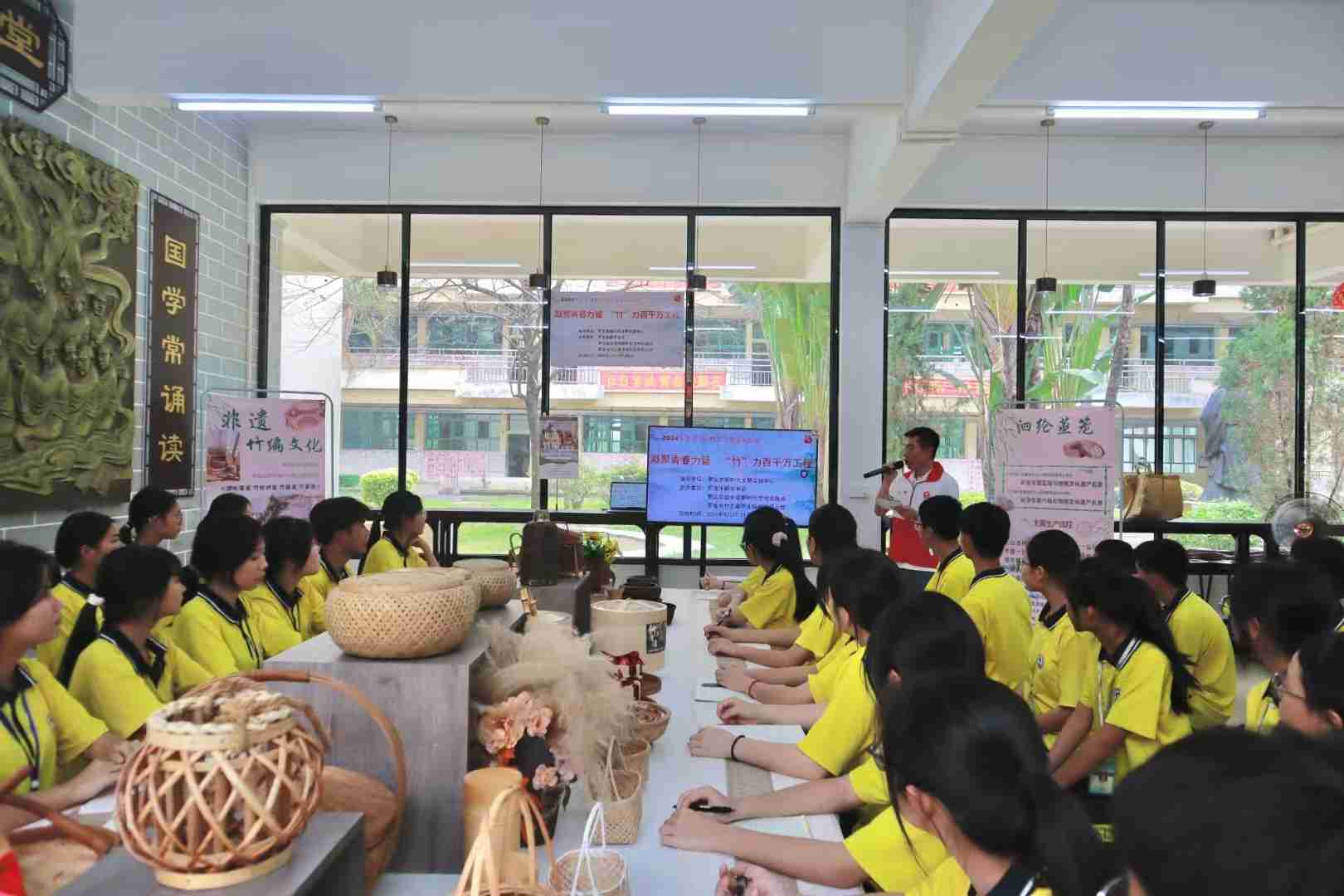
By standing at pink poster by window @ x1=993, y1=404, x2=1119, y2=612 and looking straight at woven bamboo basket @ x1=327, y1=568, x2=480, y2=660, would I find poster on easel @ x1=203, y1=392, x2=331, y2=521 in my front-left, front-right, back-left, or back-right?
front-right

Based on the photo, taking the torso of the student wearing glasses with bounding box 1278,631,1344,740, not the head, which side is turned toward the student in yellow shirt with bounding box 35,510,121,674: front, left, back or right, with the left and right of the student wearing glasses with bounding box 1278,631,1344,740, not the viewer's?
front

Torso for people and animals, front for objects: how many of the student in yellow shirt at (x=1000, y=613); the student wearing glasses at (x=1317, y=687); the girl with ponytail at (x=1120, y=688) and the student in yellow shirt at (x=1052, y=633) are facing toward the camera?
0

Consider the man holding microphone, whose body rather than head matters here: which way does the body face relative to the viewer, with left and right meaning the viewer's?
facing the viewer and to the left of the viewer

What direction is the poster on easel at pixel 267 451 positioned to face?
toward the camera

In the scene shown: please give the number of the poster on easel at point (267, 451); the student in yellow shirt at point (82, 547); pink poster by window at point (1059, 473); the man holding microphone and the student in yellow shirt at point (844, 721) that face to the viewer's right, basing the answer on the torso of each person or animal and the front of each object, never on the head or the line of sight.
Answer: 1

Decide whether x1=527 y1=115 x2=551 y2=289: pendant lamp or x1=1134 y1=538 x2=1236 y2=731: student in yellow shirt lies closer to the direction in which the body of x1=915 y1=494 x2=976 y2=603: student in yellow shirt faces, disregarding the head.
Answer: the pendant lamp

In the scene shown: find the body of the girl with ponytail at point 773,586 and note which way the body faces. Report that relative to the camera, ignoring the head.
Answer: to the viewer's left

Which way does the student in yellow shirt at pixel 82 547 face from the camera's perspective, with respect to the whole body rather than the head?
to the viewer's right

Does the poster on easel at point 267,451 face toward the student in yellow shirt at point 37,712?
yes

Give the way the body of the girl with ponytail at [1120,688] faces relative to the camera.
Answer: to the viewer's left

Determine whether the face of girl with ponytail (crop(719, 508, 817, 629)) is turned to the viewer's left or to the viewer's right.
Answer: to the viewer's left

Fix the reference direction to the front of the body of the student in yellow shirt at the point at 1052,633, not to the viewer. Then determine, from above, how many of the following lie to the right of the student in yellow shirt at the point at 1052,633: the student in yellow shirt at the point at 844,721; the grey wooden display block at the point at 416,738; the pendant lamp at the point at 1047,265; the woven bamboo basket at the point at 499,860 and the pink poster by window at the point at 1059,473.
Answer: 2

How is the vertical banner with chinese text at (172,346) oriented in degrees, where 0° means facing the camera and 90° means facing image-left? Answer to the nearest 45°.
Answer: approximately 315°

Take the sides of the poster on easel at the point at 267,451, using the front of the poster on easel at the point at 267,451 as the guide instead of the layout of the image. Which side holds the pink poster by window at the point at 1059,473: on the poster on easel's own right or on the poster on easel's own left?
on the poster on easel's own left

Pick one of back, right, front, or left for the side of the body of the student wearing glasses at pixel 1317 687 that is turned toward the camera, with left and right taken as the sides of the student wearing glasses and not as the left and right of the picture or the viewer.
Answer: left

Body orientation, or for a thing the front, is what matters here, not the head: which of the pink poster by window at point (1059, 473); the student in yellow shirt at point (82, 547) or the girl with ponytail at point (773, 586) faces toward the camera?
the pink poster by window

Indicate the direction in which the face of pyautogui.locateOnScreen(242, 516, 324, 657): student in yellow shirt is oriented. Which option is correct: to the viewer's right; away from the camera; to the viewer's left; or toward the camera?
to the viewer's right

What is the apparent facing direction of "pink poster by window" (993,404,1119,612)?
toward the camera

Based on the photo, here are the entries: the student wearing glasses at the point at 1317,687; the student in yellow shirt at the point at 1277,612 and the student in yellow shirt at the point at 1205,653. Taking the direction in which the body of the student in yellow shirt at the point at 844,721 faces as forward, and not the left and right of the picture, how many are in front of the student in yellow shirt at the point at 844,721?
0

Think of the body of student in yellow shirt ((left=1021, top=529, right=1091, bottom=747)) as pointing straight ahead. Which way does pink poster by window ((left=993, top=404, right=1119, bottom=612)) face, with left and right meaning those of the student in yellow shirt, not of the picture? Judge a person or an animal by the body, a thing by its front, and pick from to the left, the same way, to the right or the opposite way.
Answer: to the left

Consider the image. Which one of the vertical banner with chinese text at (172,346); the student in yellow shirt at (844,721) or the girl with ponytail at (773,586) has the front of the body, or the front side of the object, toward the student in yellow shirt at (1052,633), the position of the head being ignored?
the vertical banner with chinese text
